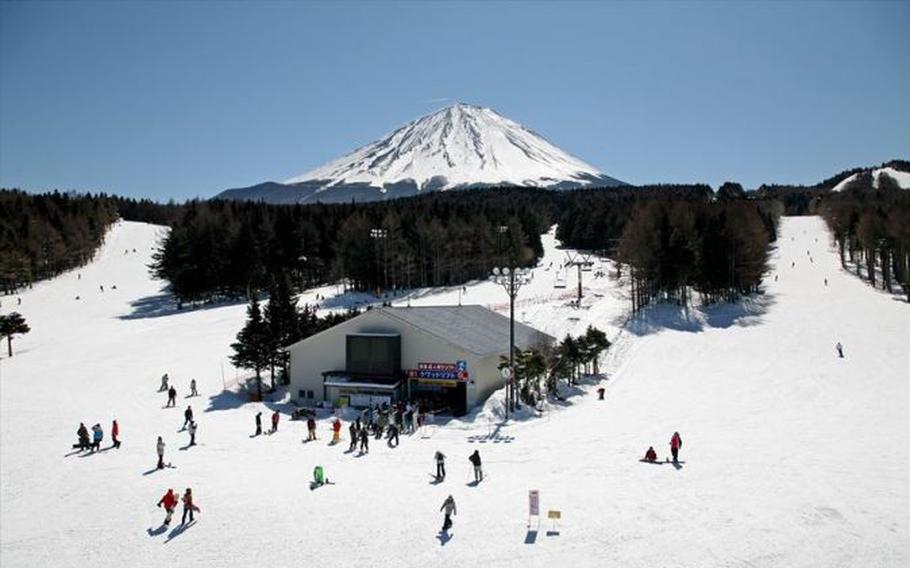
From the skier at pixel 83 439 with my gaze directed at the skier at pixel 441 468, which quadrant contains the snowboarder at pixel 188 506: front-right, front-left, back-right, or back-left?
front-right

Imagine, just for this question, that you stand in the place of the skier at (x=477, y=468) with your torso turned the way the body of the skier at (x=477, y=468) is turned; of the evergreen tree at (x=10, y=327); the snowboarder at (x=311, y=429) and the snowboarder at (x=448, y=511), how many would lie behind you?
1

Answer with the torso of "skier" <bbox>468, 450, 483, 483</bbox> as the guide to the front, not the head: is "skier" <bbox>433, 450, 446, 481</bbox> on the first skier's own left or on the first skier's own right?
on the first skier's own left

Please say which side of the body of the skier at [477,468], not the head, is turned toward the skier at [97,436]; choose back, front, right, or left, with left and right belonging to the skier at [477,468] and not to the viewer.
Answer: left

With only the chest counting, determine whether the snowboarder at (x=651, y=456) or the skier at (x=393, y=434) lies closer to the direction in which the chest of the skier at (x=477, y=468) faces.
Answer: the skier

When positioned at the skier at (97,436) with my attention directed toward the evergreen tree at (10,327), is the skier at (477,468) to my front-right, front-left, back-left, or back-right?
back-right

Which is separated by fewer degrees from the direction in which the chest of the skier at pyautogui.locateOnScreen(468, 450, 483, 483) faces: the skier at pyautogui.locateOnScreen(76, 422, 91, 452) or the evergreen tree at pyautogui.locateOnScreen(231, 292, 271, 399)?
the evergreen tree

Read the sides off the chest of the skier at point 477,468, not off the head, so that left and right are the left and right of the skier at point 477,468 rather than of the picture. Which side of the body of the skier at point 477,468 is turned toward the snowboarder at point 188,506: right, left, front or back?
left

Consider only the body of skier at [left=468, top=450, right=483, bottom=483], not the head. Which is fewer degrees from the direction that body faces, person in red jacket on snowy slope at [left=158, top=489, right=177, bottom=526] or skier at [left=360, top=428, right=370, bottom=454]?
the skier

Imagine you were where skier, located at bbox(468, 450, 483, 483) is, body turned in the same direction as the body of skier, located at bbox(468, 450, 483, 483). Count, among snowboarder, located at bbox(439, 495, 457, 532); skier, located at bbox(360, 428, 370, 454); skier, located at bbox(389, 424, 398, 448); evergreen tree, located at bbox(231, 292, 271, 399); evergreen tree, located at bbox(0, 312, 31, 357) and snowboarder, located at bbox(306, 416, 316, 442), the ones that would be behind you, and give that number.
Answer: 1

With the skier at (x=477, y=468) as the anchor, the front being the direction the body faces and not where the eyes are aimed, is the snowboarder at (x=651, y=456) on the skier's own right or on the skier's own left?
on the skier's own right

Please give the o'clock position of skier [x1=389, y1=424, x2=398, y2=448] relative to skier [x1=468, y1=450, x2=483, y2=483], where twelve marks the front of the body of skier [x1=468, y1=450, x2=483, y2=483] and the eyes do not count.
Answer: skier [x1=389, y1=424, x2=398, y2=448] is roughly at 11 o'clock from skier [x1=468, y1=450, x2=483, y2=483].

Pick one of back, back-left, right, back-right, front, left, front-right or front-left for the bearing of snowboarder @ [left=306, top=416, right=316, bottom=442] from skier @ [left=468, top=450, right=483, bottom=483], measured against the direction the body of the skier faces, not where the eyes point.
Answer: front-left

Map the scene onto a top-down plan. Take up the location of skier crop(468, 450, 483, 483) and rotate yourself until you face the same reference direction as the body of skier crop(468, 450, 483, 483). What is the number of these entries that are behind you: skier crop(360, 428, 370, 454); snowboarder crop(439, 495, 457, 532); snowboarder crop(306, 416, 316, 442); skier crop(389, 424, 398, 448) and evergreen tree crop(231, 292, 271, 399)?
1

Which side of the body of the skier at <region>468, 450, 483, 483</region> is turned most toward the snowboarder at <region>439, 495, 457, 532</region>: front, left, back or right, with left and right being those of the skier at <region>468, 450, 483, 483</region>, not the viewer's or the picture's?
back

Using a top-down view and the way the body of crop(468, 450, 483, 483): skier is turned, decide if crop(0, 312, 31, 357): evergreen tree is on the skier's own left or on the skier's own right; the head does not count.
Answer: on the skier's own left

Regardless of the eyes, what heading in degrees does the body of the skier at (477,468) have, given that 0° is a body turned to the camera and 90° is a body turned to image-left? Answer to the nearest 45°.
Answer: approximately 180°

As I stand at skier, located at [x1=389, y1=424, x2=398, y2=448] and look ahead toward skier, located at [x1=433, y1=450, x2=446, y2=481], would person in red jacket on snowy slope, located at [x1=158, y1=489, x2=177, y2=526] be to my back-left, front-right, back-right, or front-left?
front-right
